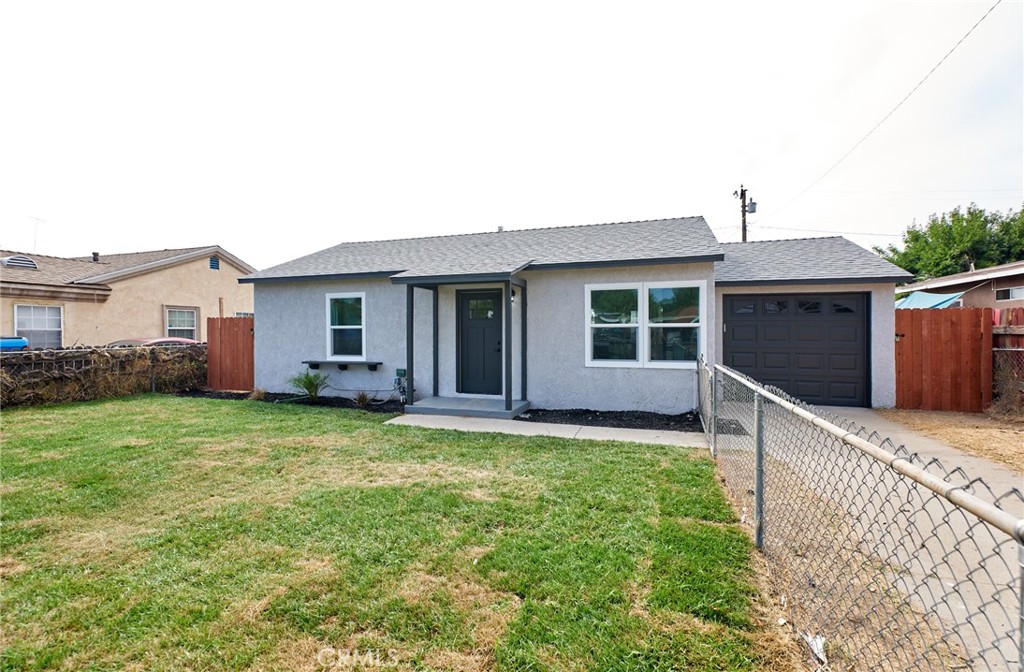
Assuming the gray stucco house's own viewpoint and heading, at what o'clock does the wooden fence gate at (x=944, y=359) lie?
The wooden fence gate is roughly at 9 o'clock from the gray stucco house.

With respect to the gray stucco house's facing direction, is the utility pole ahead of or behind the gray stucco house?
behind

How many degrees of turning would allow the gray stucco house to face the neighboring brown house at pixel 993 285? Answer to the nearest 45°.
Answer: approximately 135° to its left

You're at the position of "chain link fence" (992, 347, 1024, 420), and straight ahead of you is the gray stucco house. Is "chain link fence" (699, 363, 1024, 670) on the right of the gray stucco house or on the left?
left

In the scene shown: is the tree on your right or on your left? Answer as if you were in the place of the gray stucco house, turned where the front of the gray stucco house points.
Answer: on your left

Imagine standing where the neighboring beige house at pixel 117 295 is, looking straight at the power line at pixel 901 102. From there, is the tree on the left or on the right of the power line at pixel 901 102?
left

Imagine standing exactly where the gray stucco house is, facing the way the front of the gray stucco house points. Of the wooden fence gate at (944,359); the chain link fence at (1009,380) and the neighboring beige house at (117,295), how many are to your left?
2

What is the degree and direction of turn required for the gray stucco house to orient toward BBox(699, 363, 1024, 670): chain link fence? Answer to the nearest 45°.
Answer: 0° — it already faces it

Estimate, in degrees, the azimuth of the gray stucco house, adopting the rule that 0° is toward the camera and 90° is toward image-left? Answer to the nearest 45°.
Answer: approximately 0°

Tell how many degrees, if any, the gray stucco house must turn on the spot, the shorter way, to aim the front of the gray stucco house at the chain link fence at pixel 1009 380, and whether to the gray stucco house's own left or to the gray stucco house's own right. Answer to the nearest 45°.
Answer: approximately 90° to the gray stucco house's own left
